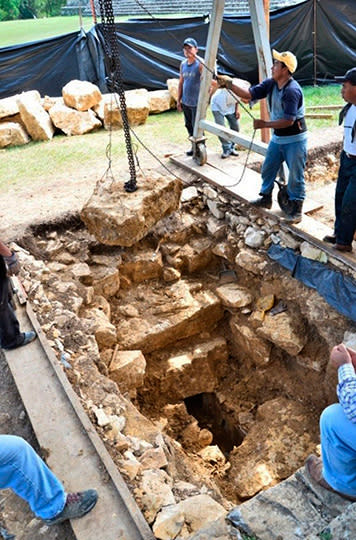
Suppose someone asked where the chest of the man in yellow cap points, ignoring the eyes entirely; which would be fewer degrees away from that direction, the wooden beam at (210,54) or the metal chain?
the metal chain

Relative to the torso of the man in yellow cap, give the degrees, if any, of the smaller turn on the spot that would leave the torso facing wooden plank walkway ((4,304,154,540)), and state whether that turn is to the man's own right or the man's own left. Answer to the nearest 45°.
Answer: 0° — they already face it

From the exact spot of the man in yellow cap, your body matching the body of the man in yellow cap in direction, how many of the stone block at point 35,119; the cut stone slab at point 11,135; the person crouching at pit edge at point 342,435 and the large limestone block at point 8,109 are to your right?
3

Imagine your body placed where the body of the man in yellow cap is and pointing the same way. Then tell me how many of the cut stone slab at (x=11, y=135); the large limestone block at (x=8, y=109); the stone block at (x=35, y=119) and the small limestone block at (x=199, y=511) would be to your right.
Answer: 3

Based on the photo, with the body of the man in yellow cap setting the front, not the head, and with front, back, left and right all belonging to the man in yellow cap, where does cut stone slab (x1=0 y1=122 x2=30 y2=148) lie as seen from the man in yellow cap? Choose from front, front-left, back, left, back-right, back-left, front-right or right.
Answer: right

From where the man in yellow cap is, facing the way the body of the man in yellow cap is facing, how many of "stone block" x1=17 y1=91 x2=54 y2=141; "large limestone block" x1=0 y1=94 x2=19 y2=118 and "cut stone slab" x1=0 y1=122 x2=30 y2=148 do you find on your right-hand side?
3

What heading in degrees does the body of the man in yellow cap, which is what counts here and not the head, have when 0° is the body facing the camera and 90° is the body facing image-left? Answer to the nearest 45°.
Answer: approximately 45°

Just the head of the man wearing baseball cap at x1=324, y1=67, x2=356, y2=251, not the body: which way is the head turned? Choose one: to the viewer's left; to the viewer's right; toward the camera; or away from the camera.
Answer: to the viewer's left

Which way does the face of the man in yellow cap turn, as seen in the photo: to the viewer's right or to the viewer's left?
to the viewer's left
